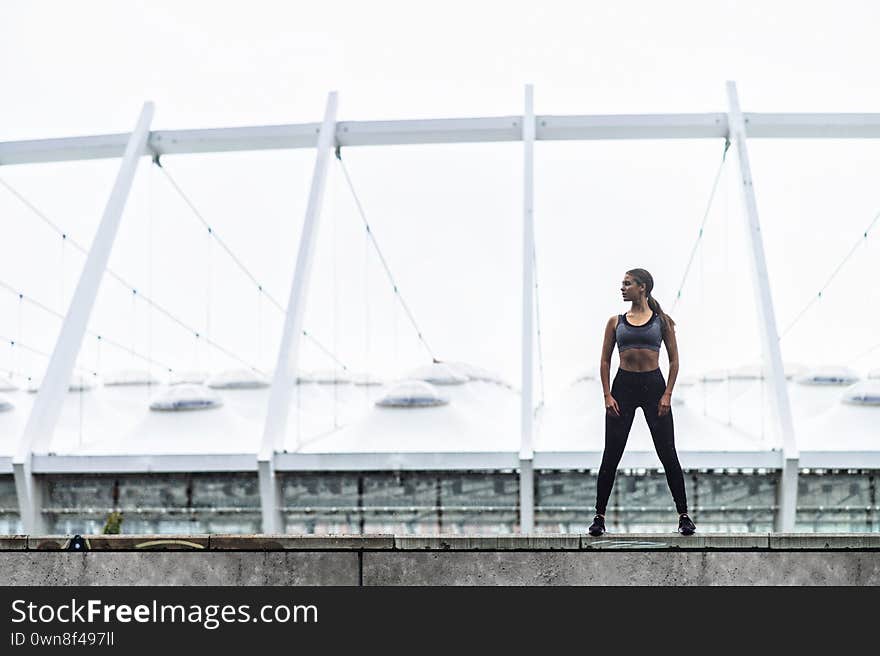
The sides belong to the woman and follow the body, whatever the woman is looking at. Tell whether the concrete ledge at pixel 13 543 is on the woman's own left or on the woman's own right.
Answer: on the woman's own right

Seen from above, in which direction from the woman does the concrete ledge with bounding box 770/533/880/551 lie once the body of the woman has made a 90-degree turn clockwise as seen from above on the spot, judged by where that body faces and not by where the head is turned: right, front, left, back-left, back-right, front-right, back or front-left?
back

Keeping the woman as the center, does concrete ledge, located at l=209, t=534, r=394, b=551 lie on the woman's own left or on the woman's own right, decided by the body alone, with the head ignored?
on the woman's own right

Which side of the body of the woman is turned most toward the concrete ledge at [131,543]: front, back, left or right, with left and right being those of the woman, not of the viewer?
right

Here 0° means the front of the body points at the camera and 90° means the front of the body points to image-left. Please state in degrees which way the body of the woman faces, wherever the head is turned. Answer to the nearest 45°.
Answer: approximately 0°

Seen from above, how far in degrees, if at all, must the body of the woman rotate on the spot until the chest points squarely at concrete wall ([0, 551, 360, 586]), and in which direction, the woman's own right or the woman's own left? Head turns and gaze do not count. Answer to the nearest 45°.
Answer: approximately 90° to the woman's own right
